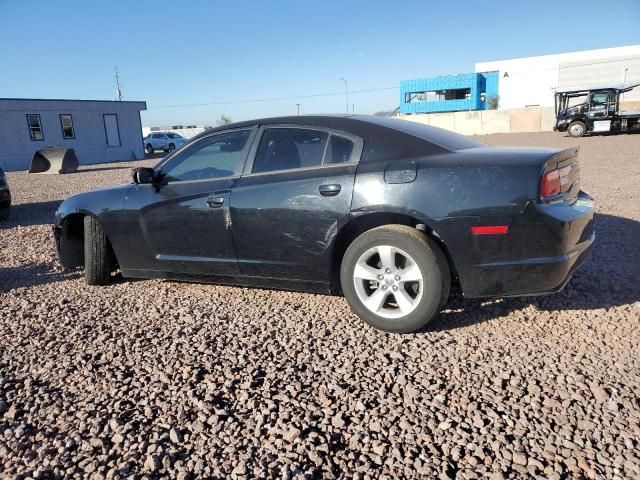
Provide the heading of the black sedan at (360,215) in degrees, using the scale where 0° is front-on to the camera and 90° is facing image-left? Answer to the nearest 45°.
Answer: approximately 135°

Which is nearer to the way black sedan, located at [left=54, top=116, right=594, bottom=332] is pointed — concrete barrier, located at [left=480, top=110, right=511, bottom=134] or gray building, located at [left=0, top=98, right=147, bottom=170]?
the gray building

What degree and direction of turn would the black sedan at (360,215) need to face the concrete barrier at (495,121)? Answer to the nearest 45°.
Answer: approximately 45° to its right

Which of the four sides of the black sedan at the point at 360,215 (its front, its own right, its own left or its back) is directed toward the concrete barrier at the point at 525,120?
right

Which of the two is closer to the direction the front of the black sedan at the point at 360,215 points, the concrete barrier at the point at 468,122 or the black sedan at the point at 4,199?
the black sedan

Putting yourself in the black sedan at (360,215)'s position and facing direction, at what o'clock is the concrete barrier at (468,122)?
The concrete barrier is roughly at 2 o'clock from the black sedan.

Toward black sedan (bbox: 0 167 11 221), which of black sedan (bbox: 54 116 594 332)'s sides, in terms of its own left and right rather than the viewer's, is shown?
front

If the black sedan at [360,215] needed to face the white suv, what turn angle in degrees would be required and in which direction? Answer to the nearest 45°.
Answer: approximately 45° to its right

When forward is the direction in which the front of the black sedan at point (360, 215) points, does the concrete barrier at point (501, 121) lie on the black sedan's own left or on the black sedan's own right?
on the black sedan's own right
